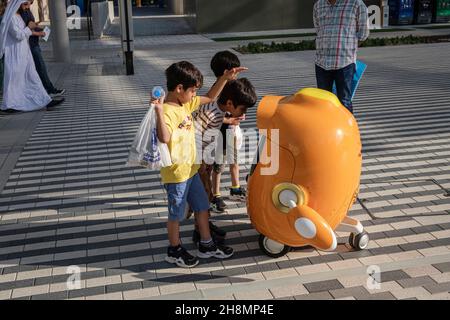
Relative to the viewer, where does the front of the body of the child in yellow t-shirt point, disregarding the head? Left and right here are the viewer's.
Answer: facing the viewer and to the right of the viewer

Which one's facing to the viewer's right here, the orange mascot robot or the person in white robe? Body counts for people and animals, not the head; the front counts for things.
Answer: the person in white robe

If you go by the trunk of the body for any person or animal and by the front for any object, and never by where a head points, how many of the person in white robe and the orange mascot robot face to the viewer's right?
1

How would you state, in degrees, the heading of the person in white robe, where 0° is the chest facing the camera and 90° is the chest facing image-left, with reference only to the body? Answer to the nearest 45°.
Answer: approximately 270°

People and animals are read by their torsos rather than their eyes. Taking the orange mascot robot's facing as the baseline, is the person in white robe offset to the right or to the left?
on its right

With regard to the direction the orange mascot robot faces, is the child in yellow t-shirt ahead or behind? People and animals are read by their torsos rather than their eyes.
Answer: ahead

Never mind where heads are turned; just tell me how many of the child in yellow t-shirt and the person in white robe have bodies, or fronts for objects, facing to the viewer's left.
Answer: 0

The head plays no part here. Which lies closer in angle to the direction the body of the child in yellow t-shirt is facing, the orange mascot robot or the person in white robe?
the orange mascot robot

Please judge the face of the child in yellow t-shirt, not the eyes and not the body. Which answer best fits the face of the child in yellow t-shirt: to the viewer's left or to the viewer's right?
to the viewer's right

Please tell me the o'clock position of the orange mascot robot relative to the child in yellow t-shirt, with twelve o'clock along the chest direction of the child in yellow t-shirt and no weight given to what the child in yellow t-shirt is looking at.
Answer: The orange mascot robot is roughly at 11 o'clock from the child in yellow t-shirt.

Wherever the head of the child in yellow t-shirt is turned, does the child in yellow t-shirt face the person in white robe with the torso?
no

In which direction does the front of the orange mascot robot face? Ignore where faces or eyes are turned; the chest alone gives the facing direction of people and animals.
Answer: to the viewer's left

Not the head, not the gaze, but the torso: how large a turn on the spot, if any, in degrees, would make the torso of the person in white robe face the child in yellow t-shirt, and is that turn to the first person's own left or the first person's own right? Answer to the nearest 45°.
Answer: approximately 90° to the first person's own right
